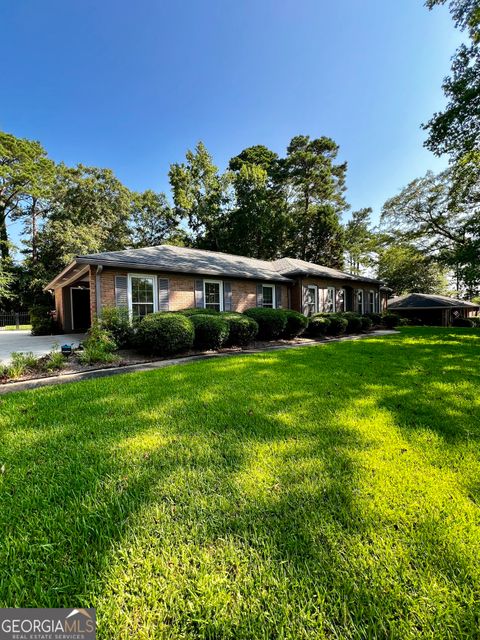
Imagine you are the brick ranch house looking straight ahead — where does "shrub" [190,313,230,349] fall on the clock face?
The shrub is roughly at 1 o'clock from the brick ranch house.

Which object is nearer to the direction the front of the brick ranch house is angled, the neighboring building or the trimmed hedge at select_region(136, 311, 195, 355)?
the trimmed hedge

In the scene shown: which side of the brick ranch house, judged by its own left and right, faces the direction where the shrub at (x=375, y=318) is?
left

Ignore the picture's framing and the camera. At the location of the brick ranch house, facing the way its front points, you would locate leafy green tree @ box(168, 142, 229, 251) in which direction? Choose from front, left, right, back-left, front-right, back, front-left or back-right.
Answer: back-left

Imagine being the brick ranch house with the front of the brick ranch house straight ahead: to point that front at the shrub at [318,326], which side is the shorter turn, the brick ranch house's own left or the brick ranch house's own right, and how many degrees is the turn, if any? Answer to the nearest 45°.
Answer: approximately 45° to the brick ranch house's own left

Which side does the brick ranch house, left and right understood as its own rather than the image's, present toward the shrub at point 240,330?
front

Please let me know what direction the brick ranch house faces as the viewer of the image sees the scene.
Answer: facing the viewer and to the right of the viewer

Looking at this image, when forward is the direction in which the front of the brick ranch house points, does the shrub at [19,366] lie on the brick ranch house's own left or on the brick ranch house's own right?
on the brick ranch house's own right

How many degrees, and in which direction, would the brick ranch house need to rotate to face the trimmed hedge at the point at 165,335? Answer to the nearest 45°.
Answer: approximately 45° to its right
